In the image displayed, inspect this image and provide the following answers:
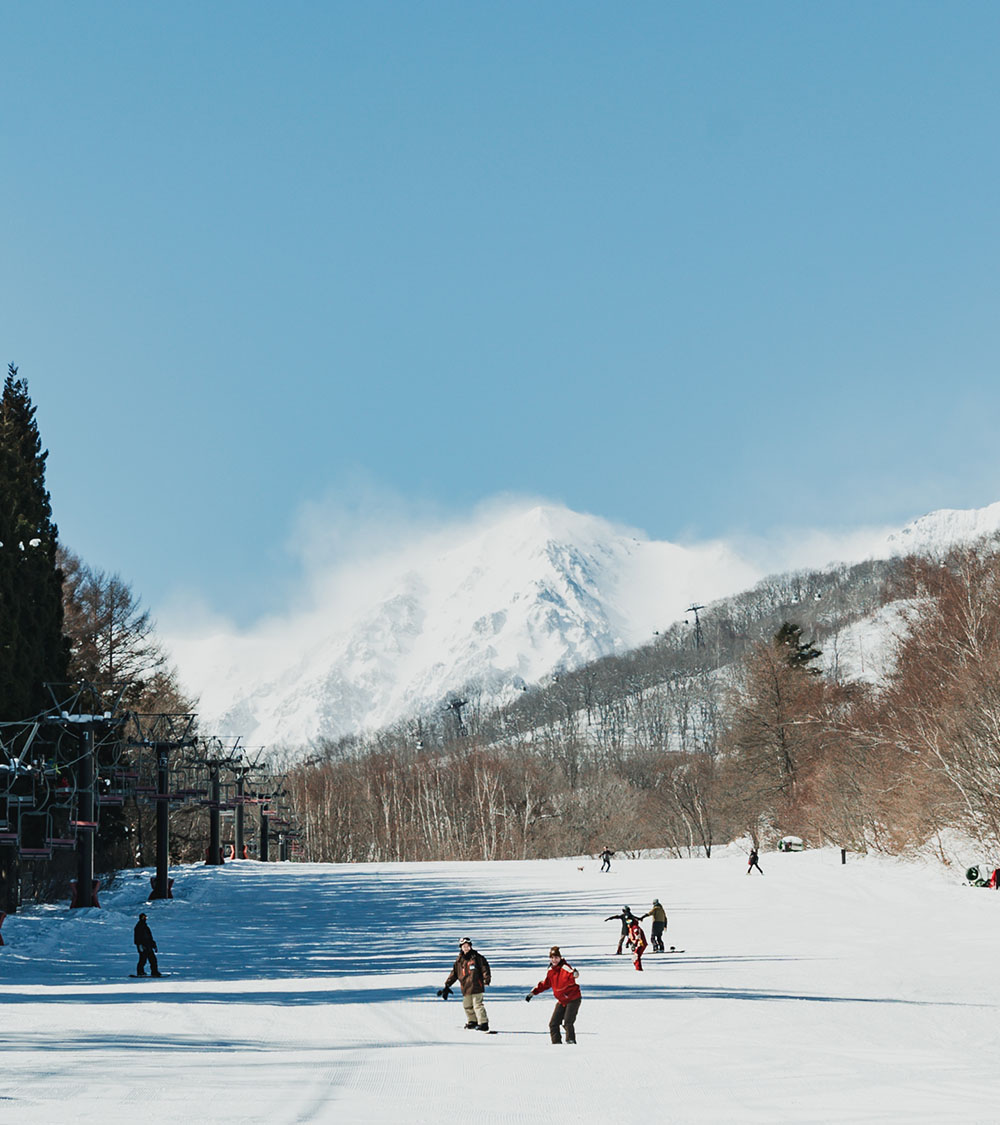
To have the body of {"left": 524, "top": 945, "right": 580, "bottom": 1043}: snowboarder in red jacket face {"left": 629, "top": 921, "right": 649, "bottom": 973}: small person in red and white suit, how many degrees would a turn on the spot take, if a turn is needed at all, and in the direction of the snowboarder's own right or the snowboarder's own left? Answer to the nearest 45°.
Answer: approximately 135° to the snowboarder's own right

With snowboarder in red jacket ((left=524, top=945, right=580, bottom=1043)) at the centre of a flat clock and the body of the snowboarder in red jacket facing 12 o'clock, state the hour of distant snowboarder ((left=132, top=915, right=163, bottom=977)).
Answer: The distant snowboarder is roughly at 3 o'clock from the snowboarder in red jacket.

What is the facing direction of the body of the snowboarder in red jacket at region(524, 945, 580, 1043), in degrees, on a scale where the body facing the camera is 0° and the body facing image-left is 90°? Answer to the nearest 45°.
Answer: approximately 45°

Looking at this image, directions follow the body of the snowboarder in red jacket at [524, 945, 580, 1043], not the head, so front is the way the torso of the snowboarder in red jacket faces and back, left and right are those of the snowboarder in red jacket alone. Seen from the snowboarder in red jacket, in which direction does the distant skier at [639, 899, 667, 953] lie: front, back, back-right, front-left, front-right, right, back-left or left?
back-right
